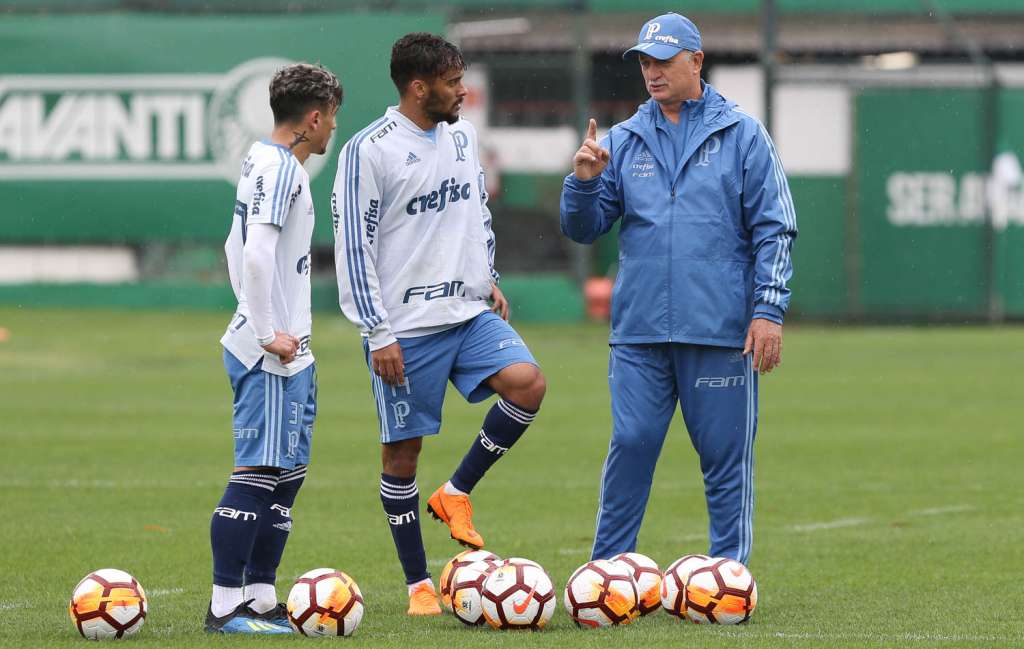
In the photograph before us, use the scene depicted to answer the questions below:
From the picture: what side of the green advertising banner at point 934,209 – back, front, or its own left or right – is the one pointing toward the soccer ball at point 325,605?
front

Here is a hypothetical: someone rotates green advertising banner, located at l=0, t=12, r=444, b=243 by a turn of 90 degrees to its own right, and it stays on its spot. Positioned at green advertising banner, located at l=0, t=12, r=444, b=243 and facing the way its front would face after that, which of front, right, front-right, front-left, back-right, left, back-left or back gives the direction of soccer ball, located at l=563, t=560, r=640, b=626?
left

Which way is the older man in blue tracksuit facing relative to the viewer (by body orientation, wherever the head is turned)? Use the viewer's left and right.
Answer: facing the viewer and to the left of the viewer

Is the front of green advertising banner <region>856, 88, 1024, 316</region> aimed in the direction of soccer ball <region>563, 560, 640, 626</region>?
yes

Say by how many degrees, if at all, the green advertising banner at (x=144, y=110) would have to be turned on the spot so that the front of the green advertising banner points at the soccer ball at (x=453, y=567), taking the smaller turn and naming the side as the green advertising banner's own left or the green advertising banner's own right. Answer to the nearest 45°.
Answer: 0° — it already faces it

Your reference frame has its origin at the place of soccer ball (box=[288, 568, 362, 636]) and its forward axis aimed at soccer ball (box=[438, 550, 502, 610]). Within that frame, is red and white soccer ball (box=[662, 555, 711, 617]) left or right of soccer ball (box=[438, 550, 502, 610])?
right

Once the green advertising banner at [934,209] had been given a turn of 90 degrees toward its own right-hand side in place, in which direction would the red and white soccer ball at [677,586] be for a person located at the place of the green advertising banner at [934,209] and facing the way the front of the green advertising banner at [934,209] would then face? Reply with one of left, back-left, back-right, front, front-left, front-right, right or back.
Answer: left

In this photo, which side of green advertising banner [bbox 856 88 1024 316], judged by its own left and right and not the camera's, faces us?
front

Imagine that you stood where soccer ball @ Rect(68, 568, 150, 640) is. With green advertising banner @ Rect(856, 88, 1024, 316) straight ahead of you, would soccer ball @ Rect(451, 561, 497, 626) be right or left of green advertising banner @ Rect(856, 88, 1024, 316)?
right

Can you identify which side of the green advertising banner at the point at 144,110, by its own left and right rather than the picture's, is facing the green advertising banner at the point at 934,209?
left

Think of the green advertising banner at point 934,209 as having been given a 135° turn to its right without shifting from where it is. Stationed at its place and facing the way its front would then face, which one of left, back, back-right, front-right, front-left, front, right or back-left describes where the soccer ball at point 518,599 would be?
back-left

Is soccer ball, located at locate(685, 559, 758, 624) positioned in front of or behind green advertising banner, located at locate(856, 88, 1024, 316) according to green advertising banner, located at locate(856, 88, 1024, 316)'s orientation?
in front

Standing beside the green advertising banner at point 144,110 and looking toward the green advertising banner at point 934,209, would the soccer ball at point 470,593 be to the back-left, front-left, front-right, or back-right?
front-right

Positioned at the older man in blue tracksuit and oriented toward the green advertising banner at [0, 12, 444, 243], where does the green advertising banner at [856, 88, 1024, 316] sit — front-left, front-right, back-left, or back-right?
front-right

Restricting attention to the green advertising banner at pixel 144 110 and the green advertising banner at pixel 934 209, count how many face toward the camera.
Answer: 2

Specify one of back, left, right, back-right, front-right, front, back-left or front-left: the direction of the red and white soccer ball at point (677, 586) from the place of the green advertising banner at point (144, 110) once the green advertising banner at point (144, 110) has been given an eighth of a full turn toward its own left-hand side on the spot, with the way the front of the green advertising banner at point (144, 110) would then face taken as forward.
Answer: front-right

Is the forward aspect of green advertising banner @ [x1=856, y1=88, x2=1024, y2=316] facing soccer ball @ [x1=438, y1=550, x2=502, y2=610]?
yes
